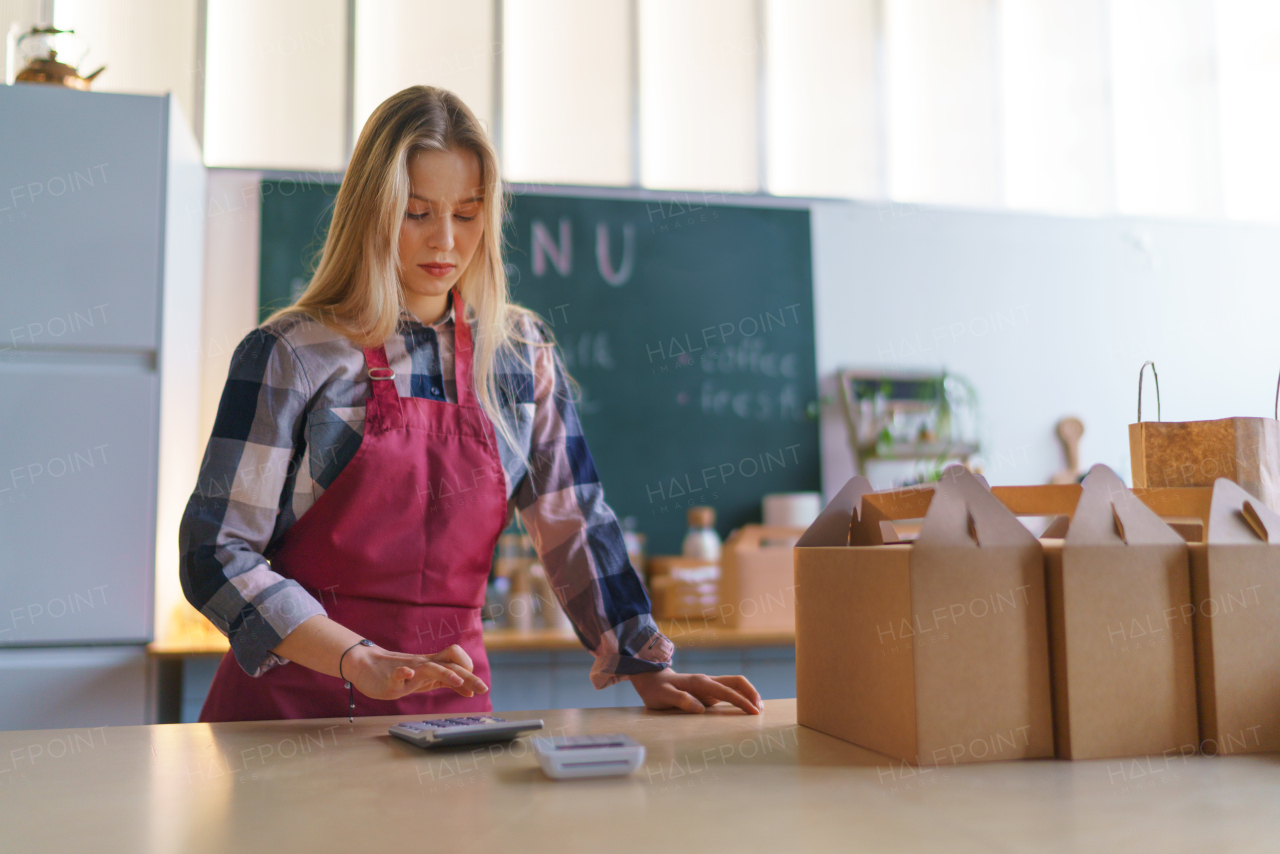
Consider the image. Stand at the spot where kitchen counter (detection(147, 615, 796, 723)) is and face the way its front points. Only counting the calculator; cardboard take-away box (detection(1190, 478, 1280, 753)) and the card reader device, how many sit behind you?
0

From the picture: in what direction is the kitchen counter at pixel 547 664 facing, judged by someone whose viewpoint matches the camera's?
facing the viewer

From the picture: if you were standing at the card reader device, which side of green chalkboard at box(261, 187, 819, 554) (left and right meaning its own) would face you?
front

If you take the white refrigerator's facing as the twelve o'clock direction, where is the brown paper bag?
The brown paper bag is roughly at 11 o'clock from the white refrigerator.

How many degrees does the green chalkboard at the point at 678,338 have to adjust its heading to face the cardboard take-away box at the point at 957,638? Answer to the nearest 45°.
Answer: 0° — it already faces it

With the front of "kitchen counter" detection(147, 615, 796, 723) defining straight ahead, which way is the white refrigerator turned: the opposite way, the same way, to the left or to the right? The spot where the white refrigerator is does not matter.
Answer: the same way

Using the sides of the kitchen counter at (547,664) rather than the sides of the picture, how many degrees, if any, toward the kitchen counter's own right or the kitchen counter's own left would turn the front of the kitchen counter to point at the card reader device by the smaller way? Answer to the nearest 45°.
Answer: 0° — it already faces it

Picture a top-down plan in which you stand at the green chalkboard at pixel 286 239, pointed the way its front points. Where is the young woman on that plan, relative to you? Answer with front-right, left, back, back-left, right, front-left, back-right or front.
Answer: front

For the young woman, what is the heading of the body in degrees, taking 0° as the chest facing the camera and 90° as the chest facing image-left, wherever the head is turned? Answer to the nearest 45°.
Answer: approximately 315°

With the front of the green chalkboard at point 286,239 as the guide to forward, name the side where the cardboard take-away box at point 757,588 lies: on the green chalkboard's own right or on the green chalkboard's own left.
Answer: on the green chalkboard's own left

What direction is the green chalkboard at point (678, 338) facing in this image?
toward the camera

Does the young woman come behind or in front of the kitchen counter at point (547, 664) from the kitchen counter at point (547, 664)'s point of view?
in front

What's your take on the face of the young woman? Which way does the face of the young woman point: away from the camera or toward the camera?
toward the camera
